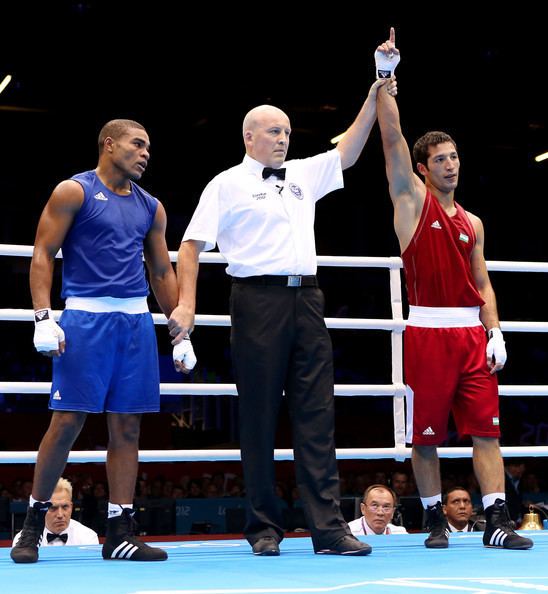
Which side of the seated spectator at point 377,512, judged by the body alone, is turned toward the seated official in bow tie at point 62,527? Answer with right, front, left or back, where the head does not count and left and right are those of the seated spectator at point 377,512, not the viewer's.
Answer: right

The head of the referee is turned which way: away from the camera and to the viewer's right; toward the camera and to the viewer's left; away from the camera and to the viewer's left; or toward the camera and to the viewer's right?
toward the camera and to the viewer's right

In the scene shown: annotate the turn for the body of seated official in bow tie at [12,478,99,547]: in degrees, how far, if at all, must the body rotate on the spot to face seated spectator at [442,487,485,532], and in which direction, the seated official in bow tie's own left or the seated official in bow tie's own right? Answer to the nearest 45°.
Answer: approximately 90° to the seated official in bow tie's own left

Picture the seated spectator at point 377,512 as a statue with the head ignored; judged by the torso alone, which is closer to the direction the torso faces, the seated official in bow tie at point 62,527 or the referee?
the referee

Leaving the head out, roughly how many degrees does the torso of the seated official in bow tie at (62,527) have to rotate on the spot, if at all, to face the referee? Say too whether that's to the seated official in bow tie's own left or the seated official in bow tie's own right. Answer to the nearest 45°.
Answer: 0° — they already face them

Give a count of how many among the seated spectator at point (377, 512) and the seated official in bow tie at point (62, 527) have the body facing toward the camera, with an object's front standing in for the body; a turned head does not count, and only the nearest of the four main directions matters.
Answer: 2

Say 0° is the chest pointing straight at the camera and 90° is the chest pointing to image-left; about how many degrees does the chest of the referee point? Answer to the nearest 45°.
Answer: approximately 315°

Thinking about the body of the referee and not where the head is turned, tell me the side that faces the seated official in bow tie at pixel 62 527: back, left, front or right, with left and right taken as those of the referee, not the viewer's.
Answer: back

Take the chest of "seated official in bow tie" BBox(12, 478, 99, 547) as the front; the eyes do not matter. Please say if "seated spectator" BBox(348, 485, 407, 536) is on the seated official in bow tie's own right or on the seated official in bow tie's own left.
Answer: on the seated official in bow tie's own left

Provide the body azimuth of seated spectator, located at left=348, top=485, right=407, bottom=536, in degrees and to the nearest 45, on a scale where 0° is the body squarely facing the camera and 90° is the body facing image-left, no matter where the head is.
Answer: approximately 0°
